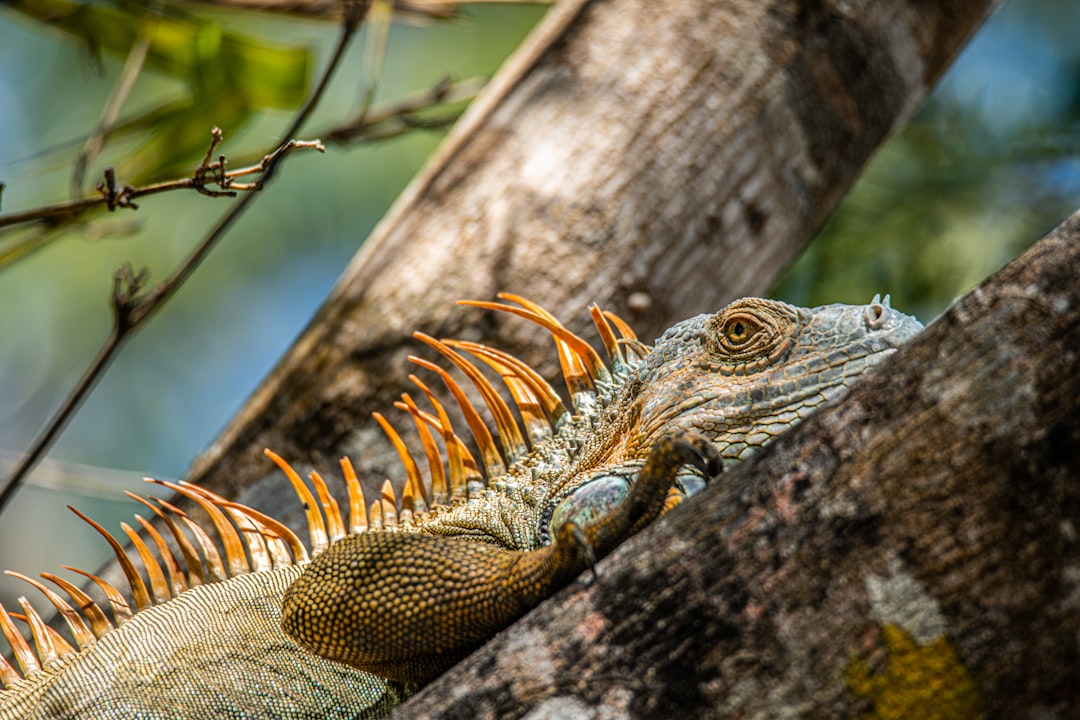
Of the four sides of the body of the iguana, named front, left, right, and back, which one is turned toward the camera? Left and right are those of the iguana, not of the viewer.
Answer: right

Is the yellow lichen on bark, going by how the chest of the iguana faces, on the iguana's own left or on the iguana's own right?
on the iguana's own right
